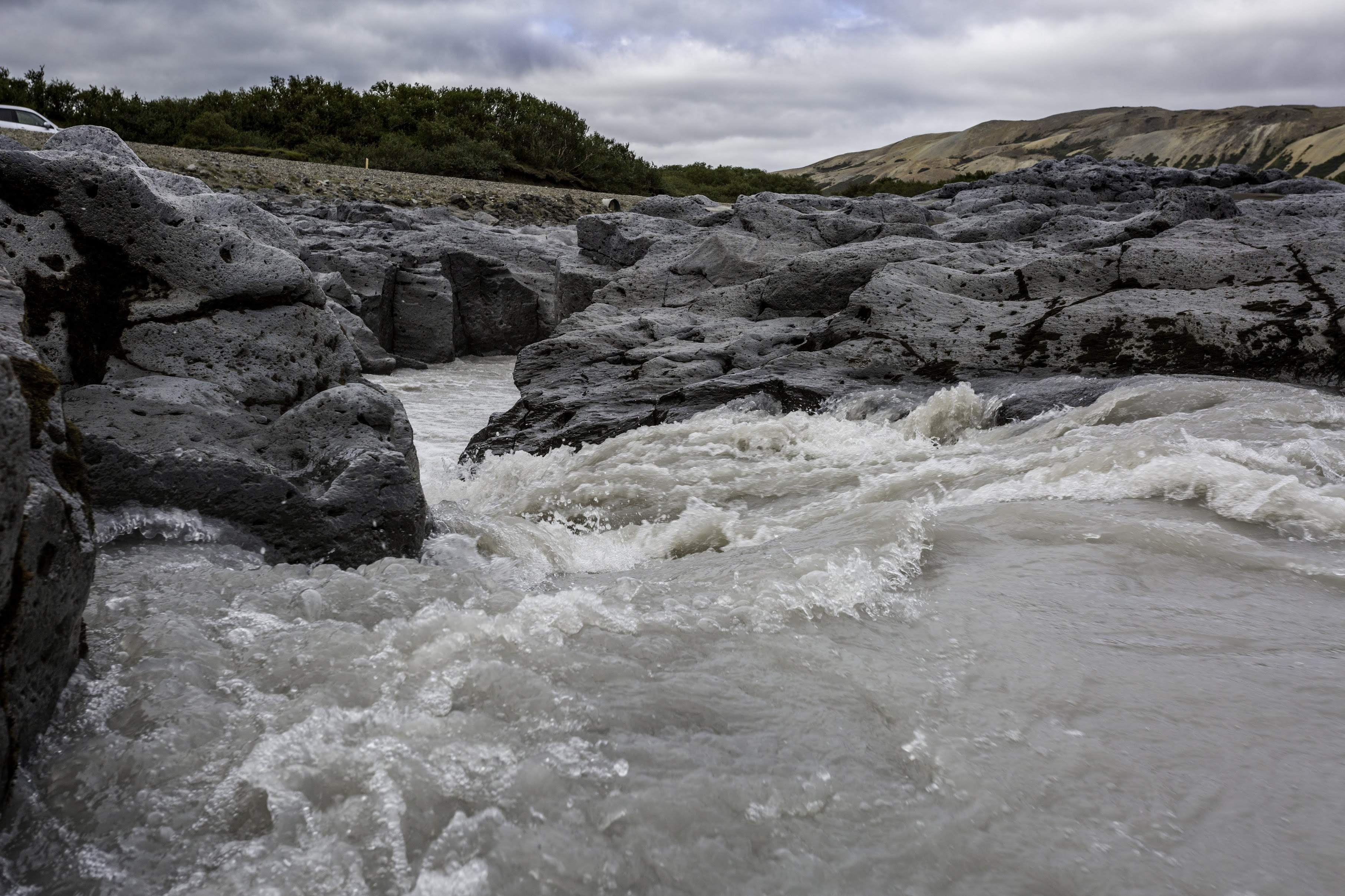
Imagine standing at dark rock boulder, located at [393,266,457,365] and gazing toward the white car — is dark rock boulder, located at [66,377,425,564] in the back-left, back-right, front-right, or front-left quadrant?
back-left

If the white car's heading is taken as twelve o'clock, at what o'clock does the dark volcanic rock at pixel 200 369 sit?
The dark volcanic rock is roughly at 3 o'clock from the white car.

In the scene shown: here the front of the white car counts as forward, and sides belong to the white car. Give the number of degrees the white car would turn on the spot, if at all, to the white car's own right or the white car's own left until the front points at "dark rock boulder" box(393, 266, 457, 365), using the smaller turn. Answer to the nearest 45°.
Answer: approximately 45° to the white car's own right

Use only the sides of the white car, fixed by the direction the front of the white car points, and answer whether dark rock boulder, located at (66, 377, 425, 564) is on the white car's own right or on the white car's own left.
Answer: on the white car's own right

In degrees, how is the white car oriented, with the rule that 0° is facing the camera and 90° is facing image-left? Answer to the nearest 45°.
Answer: approximately 270°

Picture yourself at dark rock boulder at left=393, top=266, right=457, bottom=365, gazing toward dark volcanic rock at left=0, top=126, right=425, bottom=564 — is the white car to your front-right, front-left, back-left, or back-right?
back-right
